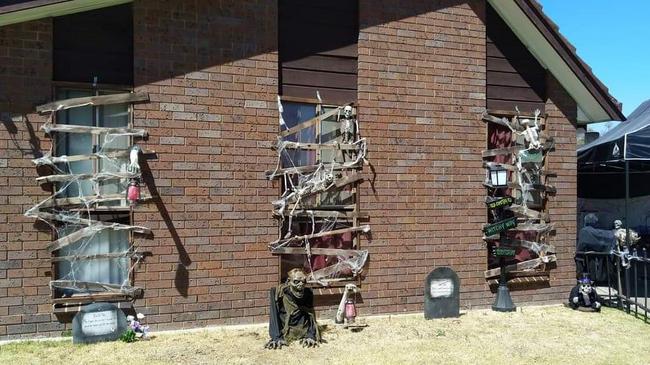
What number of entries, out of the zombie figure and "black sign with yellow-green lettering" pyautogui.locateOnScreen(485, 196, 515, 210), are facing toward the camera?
2

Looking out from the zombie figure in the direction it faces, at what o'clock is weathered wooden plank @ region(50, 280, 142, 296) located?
The weathered wooden plank is roughly at 3 o'clock from the zombie figure.

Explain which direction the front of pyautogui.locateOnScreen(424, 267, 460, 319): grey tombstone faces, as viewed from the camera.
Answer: facing the viewer

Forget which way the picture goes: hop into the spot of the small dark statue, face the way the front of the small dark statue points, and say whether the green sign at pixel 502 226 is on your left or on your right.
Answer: on your right

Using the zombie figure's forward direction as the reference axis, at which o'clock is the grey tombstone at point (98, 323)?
The grey tombstone is roughly at 3 o'clock from the zombie figure.

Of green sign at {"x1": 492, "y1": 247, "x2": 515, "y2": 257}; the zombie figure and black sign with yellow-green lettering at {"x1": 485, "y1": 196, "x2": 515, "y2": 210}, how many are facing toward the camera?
3

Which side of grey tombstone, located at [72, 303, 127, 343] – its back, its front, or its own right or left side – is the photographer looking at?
front

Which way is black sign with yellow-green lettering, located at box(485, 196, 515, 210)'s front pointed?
toward the camera
